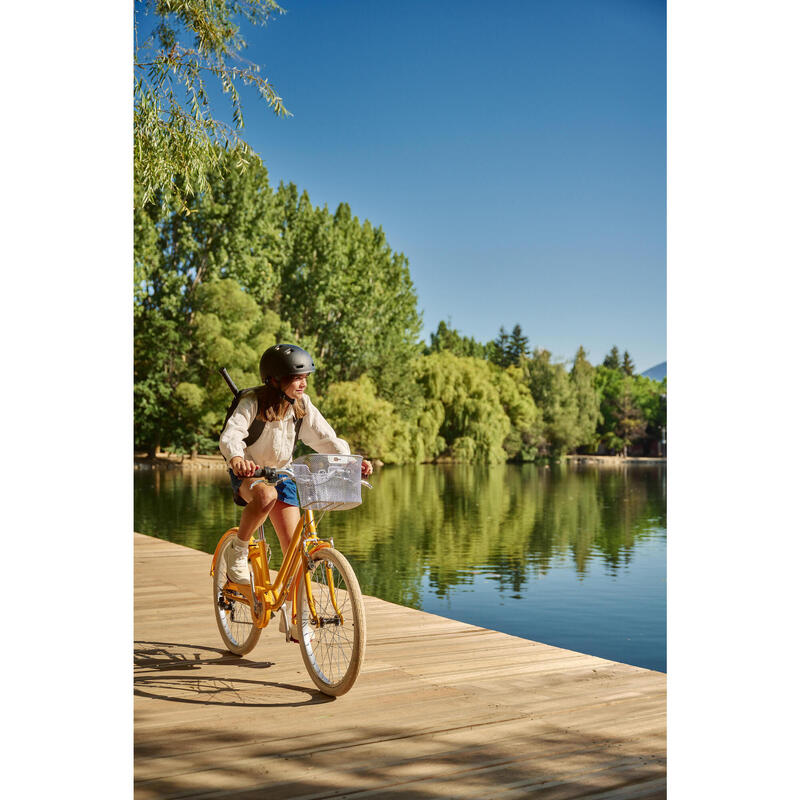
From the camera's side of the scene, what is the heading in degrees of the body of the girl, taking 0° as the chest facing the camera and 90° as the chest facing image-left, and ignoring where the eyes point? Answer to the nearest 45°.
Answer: approximately 315°

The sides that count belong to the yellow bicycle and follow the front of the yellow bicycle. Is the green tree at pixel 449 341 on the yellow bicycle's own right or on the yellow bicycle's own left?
on the yellow bicycle's own left

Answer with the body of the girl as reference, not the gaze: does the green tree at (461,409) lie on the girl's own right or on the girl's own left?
on the girl's own left

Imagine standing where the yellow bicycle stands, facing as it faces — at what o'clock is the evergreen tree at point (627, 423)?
The evergreen tree is roughly at 8 o'clock from the yellow bicycle.

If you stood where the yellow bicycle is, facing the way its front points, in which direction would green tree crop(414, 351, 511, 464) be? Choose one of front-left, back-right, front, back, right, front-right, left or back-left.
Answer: back-left

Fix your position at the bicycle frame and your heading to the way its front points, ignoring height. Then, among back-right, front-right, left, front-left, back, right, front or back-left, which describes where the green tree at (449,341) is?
back-left

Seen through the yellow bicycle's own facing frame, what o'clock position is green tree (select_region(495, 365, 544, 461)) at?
The green tree is roughly at 8 o'clock from the yellow bicycle.

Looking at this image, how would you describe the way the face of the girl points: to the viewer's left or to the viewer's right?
to the viewer's right

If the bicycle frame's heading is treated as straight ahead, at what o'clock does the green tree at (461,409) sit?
The green tree is roughly at 8 o'clock from the bicycle frame.

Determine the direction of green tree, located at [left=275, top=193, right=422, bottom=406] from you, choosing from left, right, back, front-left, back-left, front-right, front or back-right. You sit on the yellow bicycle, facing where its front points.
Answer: back-left
